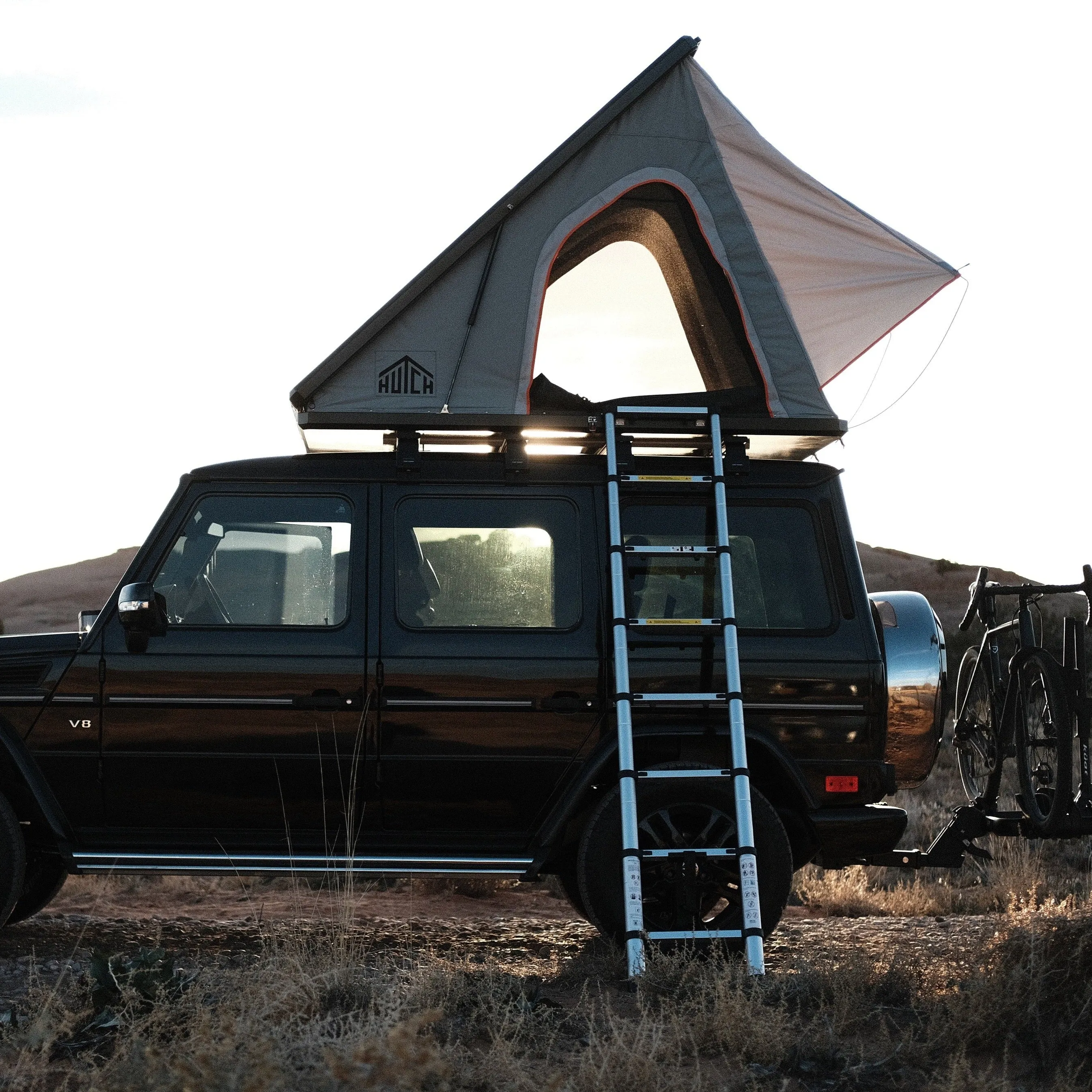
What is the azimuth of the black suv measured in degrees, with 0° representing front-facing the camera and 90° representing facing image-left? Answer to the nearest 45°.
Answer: approximately 90°

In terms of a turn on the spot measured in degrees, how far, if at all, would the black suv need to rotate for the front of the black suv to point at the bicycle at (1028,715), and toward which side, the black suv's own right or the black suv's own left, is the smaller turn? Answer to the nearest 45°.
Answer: approximately 180°

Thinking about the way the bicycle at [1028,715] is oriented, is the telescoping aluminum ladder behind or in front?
in front

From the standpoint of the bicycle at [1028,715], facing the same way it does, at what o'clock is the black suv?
The black suv is roughly at 2 o'clock from the bicycle.

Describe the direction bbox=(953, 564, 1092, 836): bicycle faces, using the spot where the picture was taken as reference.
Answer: facing the viewer
